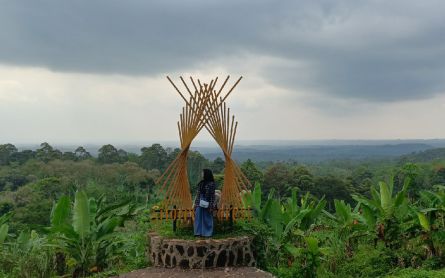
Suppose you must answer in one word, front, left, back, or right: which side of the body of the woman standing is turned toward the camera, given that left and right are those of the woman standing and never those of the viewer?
back

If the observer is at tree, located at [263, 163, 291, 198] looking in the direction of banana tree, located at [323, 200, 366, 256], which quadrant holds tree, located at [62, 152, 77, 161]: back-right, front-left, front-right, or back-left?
back-right

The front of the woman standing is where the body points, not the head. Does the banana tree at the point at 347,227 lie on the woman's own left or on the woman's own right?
on the woman's own right

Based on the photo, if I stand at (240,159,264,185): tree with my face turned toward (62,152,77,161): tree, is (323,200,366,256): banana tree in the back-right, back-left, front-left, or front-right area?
back-left

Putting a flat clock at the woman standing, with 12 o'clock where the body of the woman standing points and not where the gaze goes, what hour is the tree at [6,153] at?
The tree is roughly at 11 o'clock from the woman standing.

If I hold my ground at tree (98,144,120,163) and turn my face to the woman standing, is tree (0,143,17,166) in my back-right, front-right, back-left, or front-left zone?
back-right

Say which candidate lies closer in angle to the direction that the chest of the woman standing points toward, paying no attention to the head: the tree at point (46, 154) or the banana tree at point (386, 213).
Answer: the tree

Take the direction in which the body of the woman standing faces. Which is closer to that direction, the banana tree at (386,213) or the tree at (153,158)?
the tree

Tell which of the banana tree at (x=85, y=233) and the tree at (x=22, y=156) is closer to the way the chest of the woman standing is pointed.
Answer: the tree

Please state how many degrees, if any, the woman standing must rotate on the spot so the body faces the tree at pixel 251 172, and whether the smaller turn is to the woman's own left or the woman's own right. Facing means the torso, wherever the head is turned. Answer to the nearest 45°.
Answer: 0° — they already face it

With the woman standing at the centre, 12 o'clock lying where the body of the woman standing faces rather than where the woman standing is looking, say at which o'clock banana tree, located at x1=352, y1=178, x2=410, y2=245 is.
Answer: The banana tree is roughly at 3 o'clock from the woman standing.
